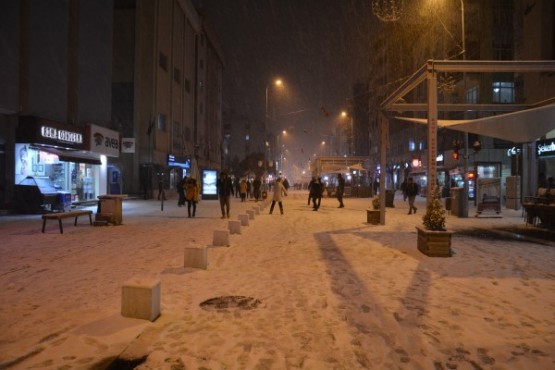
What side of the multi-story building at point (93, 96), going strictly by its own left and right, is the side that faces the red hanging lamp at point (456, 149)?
front

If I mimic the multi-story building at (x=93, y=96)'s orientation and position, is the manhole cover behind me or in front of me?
in front

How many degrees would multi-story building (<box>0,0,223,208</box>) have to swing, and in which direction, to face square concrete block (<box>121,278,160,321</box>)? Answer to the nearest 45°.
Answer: approximately 45° to its right

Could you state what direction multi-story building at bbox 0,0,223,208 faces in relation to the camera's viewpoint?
facing the viewer and to the right of the viewer

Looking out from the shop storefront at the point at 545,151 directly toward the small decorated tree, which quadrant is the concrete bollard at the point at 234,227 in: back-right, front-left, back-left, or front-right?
front-right

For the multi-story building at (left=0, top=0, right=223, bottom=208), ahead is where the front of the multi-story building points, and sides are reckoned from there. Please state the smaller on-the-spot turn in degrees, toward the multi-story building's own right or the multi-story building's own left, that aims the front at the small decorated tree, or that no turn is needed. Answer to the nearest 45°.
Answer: approximately 45° to the multi-story building's own right
